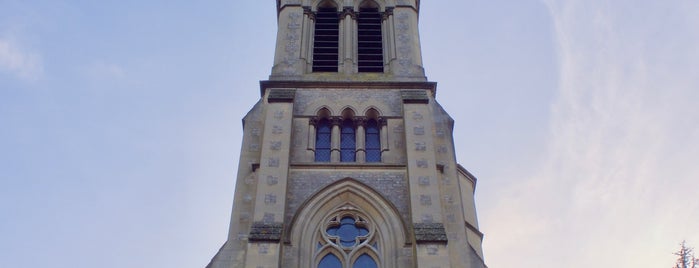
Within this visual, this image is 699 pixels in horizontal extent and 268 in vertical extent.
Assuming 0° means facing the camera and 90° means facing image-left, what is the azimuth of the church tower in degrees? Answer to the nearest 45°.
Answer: approximately 0°
